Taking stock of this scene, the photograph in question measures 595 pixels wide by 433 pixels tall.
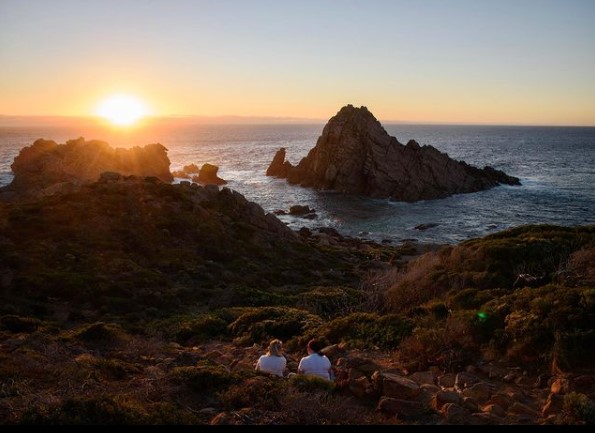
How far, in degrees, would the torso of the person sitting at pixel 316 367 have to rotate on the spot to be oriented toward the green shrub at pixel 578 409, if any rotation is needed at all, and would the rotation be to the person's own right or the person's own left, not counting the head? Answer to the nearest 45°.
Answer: approximately 135° to the person's own right

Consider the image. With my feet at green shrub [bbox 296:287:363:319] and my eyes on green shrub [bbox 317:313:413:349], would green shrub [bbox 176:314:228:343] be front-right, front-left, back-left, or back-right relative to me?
front-right

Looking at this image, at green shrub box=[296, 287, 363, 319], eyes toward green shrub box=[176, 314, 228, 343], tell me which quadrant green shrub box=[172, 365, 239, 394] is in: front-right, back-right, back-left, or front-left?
front-left

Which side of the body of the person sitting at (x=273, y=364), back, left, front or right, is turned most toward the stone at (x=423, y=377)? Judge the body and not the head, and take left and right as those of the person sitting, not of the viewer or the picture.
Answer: right

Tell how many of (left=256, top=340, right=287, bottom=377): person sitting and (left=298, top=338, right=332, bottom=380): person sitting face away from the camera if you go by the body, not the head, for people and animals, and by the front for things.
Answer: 2

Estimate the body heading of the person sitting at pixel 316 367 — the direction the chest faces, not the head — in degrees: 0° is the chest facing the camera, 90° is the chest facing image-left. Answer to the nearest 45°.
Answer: approximately 180°

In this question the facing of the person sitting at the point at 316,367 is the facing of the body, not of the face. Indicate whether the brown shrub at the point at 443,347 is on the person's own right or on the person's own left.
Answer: on the person's own right

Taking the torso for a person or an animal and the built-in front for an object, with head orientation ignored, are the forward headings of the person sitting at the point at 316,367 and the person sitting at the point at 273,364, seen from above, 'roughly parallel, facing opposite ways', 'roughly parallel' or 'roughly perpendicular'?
roughly parallel

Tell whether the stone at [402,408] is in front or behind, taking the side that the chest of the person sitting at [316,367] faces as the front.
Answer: behind

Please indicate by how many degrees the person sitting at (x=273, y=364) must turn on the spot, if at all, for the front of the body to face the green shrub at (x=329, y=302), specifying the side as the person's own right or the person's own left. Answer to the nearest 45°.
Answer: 0° — they already face it

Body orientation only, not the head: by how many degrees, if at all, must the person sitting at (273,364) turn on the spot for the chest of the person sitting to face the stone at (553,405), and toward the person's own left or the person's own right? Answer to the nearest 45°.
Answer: approximately 135° to the person's own right

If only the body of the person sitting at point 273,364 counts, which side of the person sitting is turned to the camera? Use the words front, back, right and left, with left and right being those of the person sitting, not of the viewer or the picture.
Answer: back

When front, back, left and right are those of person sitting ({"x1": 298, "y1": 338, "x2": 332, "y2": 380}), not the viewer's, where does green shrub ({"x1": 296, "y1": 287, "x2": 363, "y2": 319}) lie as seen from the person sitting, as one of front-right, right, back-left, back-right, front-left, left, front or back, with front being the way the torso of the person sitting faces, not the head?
front

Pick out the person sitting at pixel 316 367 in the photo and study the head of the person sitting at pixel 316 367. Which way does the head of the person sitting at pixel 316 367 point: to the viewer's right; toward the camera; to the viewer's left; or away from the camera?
away from the camera

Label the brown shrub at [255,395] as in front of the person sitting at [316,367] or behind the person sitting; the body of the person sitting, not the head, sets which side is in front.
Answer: behind
